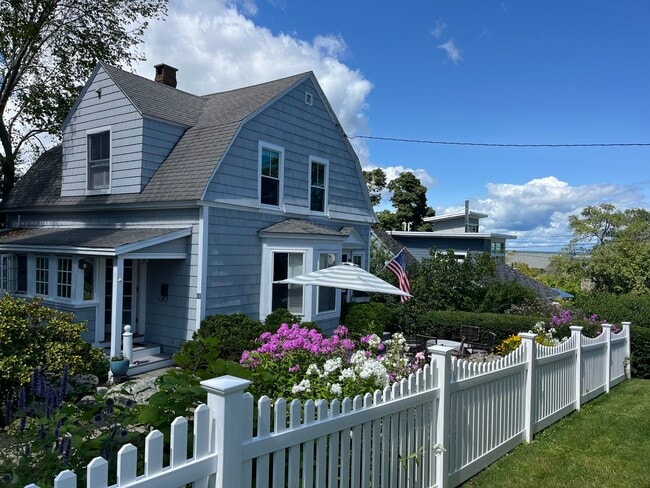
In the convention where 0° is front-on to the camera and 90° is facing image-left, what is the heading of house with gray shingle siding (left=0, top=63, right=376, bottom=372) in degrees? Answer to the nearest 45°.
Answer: approximately 45°

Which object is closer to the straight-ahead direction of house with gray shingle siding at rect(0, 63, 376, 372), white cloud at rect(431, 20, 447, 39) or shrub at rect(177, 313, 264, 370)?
the shrub

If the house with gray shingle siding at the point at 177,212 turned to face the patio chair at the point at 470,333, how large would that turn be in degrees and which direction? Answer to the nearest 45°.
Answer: approximately 135° to its left

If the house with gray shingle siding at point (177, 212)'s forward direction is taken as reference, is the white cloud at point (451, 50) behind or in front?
behind

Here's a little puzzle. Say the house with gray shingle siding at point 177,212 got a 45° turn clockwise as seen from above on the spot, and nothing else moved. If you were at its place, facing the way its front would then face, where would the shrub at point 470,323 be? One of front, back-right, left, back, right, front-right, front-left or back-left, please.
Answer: back

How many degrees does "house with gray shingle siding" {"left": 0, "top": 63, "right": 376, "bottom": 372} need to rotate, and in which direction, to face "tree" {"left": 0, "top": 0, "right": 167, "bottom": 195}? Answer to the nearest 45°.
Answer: approximately 90° to its right

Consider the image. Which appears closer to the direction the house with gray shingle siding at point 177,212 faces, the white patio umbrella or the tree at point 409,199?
the white patio umbrella

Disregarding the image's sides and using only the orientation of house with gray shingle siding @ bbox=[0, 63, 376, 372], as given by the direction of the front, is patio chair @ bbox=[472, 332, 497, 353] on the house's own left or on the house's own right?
on the house's own left

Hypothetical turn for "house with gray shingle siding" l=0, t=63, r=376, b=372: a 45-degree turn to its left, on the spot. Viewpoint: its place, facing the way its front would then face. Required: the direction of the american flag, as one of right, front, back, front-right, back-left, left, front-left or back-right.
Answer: left

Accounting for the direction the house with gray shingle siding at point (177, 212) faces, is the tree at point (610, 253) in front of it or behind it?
behind
